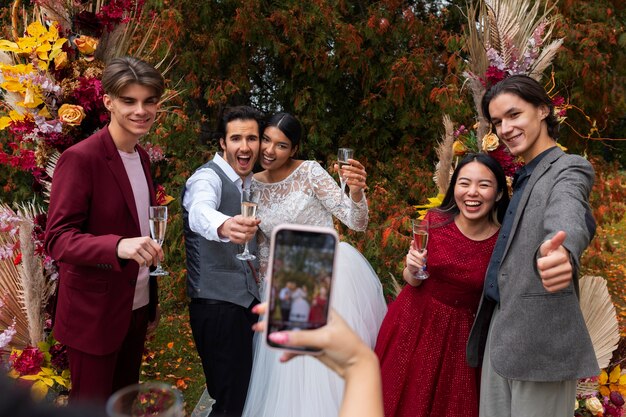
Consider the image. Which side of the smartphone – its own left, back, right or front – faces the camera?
front

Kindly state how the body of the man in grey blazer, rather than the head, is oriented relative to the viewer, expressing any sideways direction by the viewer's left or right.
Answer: facing the viewer and to the left of the viewer

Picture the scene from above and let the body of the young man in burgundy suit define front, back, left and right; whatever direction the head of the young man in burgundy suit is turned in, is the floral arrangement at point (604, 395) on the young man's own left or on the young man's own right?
on the young man's own left

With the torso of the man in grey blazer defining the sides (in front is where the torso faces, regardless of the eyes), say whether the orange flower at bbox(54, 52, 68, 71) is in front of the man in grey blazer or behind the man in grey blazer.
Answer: in front

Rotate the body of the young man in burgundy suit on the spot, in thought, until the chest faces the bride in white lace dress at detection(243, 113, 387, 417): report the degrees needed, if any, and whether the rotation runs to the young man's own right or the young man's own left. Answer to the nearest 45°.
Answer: approximately 45° to the young man's own left

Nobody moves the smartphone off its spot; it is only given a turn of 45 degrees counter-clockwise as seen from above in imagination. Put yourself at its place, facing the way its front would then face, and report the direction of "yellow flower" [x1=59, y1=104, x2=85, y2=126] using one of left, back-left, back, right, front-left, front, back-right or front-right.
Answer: back

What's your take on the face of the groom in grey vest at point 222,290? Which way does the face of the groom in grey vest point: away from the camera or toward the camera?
toward the camera

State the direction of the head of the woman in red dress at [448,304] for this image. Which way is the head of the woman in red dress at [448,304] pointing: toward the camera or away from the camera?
toward the camera

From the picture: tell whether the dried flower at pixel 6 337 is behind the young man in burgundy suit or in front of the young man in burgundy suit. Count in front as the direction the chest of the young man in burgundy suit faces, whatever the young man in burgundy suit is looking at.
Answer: behind

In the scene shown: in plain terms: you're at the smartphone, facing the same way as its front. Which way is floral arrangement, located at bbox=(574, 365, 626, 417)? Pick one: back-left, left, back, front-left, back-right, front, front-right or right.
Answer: back-left

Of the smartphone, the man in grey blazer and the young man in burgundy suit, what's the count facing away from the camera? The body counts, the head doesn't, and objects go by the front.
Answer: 0

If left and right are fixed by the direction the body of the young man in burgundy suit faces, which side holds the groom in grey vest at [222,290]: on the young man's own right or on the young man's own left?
on the young man's own left

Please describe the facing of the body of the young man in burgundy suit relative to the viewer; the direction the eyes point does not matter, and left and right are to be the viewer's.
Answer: facing the viewer and to the right of the viewer

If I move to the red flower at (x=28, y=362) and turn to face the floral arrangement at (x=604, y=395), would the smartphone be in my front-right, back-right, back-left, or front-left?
front-right
